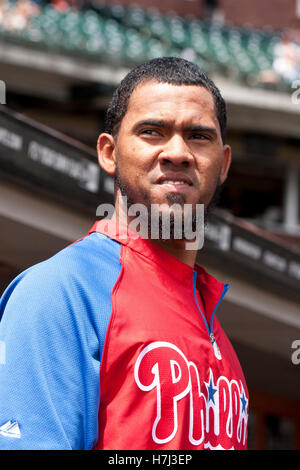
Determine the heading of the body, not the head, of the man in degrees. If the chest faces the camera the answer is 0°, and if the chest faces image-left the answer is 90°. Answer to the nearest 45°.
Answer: approximately 315°
